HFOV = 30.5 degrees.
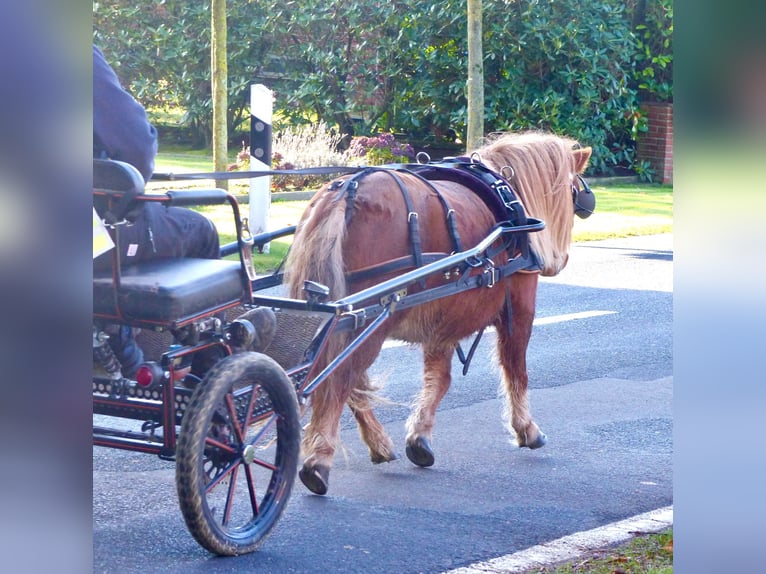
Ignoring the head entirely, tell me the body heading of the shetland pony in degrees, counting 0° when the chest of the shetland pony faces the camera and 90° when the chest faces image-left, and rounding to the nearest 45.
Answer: approximately 225°

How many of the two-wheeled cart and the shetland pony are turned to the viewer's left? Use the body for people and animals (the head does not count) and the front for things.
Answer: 0

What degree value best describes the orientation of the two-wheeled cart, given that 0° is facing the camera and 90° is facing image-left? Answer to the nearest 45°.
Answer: approximately 225°

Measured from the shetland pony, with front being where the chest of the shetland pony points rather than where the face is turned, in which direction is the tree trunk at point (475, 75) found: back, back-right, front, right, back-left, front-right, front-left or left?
front-left

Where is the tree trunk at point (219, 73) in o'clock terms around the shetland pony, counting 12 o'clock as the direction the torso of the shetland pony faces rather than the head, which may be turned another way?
The tree trunk is roughly at 10 o'clock from the shetland pony.

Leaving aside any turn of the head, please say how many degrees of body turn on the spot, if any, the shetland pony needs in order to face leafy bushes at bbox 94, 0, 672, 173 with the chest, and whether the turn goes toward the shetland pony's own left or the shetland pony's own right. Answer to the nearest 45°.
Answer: approximately 45° to the shetland pony's own left

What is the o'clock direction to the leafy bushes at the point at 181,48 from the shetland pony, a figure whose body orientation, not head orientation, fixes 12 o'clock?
The leafy bushes is roughly at 10 o'clock from the shetland pony.

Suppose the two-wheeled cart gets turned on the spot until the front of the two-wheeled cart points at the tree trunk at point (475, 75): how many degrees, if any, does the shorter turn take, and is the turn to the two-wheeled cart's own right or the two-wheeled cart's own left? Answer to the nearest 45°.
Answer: approximately 45° to the two-wheeled cart's own left

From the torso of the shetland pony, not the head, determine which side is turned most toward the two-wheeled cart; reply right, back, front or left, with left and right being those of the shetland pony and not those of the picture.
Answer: back

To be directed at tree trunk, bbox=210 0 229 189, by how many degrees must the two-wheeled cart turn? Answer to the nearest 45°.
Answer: approximately 45° to its left

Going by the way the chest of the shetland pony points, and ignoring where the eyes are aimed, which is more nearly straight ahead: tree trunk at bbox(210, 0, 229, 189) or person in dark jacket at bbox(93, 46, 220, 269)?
the tree trunk

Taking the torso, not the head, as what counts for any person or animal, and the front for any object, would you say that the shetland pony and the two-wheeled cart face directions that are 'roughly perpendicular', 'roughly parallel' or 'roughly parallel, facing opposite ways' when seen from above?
roughly parallel

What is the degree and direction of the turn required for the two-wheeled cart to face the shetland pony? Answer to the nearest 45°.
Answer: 0° — it already faces it

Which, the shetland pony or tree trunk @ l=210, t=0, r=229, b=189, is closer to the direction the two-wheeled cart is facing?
the shetland pony
